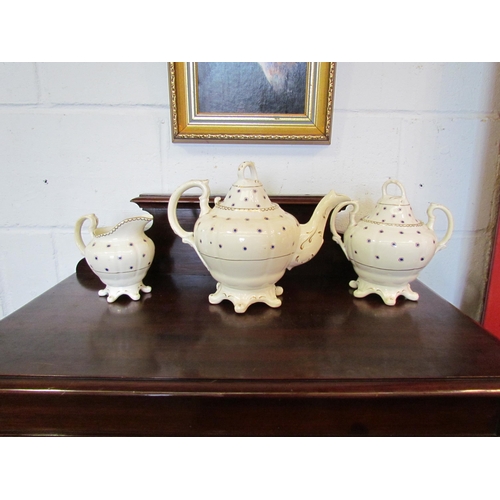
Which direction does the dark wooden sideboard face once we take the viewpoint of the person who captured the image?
facing the viewer

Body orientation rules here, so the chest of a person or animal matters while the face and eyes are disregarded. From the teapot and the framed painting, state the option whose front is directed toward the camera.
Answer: the framed painting

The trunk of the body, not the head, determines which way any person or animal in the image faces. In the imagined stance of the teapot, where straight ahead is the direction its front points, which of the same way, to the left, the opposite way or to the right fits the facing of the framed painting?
to the right

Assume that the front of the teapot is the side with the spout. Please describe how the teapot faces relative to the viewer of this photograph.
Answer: facing to the right of the viewer

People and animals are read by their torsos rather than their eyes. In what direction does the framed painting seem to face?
toward the camera

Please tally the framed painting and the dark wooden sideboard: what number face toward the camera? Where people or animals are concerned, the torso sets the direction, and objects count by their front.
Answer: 2

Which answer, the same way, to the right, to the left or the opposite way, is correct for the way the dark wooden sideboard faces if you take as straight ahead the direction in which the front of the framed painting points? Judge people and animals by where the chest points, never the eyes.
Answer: the same way
